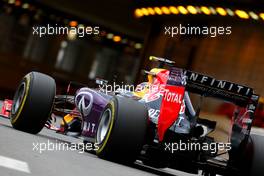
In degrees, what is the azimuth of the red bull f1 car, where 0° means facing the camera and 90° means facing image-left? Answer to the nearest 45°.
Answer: approximately 135°
